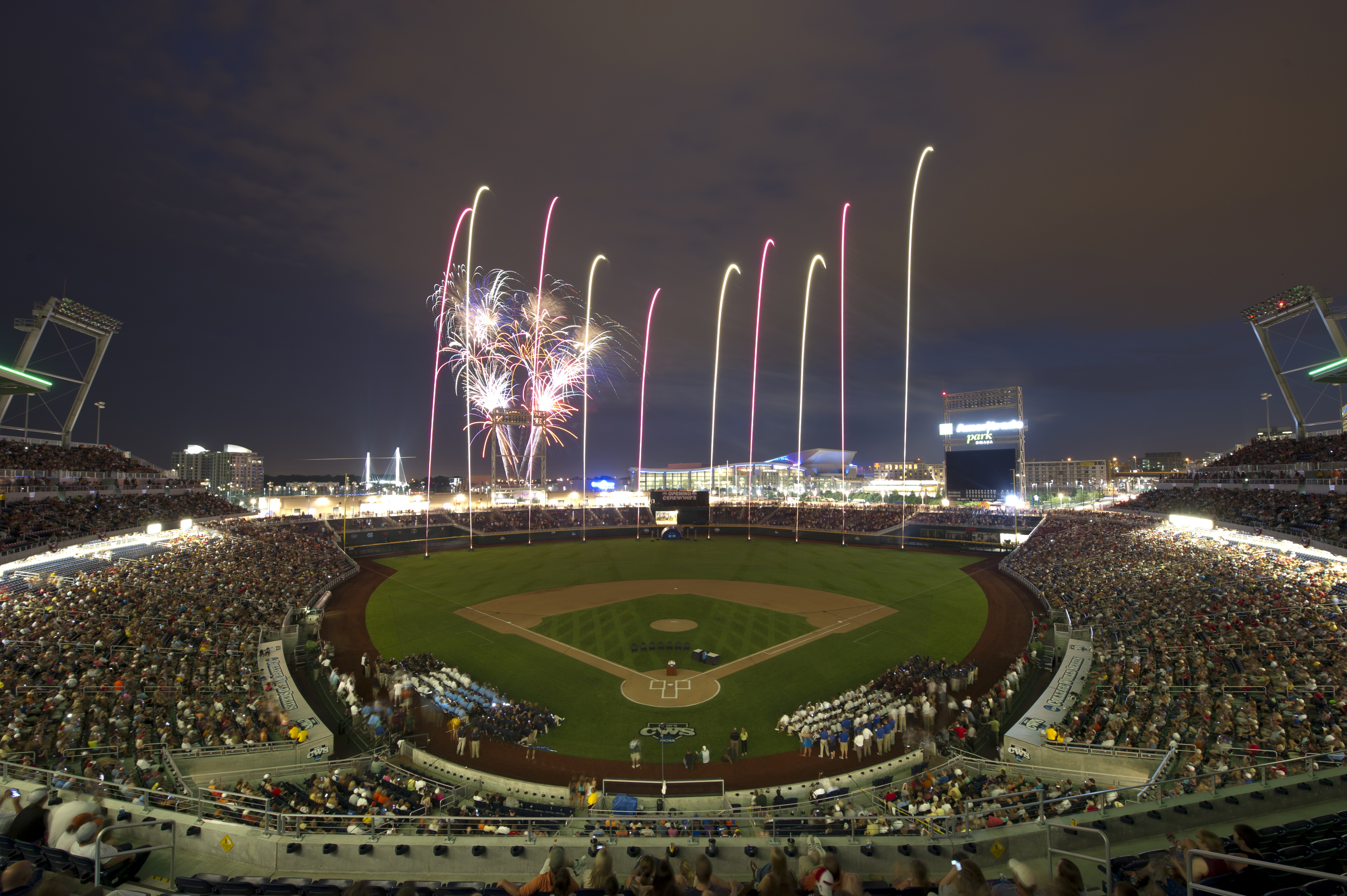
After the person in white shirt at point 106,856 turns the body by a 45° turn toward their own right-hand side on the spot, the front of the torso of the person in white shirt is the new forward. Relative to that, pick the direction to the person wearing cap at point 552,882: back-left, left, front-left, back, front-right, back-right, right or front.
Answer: front-right

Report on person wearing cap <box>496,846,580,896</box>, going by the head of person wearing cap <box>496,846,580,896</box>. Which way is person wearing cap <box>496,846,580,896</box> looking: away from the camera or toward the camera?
away from the camera

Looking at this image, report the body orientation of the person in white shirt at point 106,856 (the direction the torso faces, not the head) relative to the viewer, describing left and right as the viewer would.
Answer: facing away from the viewer and to the right of the viewer

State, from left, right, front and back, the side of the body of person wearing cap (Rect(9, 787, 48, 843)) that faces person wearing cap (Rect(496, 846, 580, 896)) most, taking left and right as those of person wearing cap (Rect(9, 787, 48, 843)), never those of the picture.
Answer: right

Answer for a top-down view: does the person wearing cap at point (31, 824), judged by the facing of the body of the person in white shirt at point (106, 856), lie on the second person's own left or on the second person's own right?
on the second person's own left

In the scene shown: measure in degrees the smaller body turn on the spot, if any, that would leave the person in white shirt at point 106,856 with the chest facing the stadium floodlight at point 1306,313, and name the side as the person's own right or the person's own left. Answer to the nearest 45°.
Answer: approximately 45° to the person's own right

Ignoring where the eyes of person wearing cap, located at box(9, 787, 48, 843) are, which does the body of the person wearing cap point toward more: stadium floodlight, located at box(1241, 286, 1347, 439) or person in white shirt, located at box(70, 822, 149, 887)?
the stadium floodlight

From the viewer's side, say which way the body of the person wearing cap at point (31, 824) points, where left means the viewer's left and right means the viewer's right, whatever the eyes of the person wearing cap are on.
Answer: facing away from the viewer and to the right of the viewer
